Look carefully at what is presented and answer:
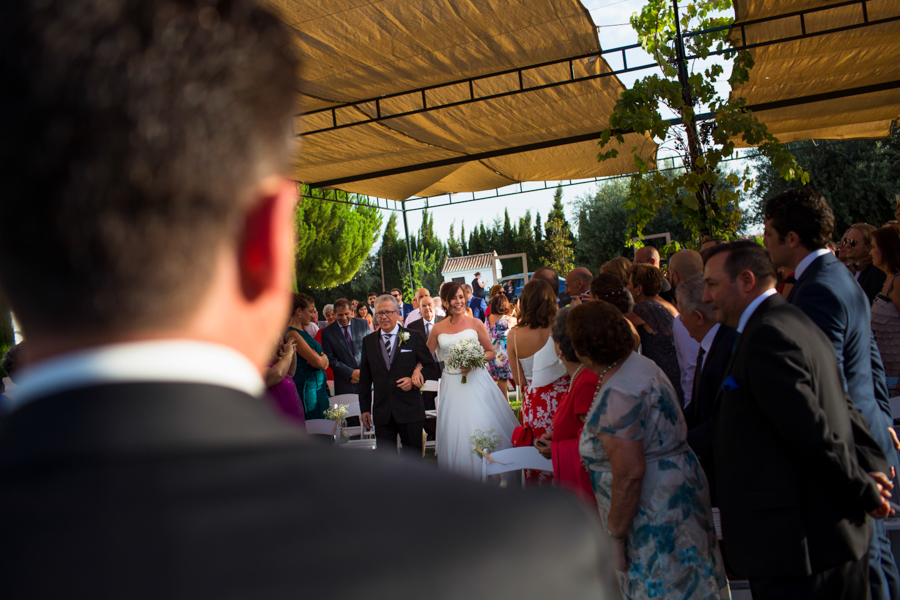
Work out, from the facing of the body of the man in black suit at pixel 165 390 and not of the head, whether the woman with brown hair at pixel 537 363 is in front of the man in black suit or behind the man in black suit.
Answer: in front

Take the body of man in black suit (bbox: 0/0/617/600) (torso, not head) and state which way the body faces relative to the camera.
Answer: away from the camera

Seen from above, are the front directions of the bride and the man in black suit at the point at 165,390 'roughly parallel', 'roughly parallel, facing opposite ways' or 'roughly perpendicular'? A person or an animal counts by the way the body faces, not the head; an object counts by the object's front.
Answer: roughly parallel, facing opposite ways

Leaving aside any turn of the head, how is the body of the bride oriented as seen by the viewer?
toward the camera

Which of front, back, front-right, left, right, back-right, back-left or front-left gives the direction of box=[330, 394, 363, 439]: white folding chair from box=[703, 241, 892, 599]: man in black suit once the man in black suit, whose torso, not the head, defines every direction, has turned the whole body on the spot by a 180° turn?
back-left

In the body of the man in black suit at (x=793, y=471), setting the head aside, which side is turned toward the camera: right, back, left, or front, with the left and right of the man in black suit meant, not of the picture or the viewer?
left

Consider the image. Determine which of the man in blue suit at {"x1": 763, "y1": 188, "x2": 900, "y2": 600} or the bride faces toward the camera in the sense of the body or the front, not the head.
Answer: the bride

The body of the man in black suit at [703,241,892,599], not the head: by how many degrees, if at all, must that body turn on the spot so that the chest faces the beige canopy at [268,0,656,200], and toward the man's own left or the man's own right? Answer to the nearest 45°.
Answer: approximately 45° to the man's own right

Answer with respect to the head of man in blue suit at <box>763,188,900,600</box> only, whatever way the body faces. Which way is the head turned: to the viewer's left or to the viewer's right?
to the viewer's left

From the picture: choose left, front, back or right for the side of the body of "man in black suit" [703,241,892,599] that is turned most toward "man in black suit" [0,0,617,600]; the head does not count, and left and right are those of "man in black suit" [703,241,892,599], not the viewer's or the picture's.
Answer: left

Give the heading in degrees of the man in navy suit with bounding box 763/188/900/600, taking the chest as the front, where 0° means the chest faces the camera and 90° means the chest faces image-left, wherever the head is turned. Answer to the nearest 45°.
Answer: approximately 90°

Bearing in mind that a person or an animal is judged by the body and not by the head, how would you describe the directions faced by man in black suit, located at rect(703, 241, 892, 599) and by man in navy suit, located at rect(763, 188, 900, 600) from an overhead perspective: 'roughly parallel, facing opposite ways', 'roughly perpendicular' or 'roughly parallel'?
roughly parallel

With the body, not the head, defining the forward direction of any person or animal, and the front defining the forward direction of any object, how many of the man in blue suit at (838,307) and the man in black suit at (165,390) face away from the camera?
1

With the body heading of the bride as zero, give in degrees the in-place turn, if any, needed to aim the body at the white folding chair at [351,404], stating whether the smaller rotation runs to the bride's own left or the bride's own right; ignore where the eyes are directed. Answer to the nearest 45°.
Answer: approximately 135° to the bride's own right

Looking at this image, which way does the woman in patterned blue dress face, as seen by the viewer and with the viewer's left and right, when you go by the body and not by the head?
facing away from the viewer and to the left of the viewer

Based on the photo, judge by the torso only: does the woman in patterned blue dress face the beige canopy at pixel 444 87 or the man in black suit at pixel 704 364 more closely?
the beige canopy
